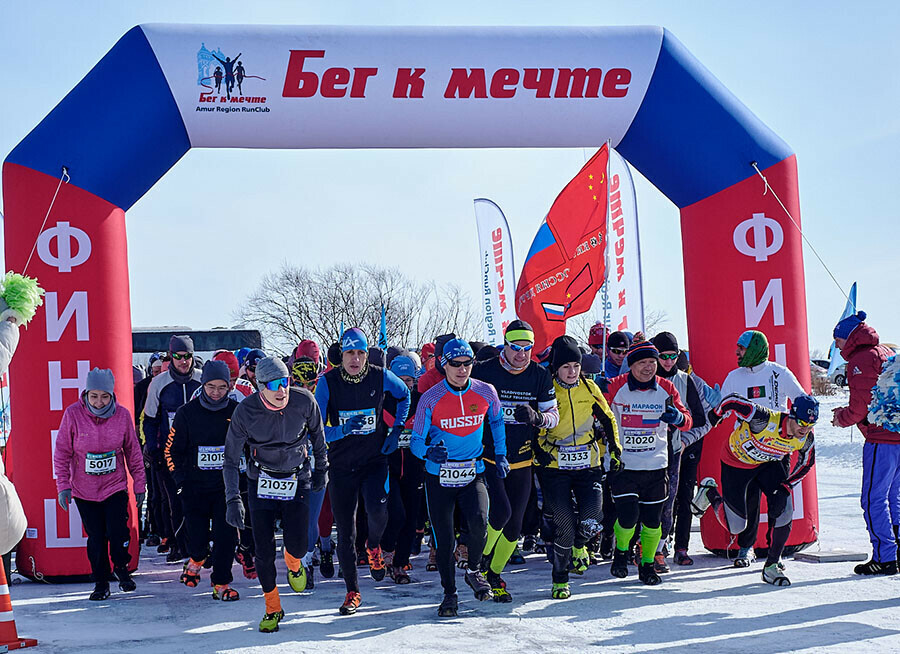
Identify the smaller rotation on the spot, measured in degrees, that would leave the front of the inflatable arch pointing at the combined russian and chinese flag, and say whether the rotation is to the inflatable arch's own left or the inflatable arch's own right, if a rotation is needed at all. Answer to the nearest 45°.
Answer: approximately 135° to the inflatable arch's own left

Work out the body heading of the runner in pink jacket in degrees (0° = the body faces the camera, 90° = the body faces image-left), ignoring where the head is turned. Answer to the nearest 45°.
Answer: approximately 0°

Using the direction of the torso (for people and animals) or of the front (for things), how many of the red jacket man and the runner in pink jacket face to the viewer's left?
1

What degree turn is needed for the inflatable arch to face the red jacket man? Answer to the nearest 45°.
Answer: approximately 90° to its left

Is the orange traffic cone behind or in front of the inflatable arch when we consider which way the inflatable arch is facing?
in front

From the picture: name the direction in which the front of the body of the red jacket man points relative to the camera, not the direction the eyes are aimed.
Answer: to the viewer's left

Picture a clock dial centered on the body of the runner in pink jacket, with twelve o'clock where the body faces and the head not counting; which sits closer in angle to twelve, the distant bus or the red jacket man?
the red jacket man

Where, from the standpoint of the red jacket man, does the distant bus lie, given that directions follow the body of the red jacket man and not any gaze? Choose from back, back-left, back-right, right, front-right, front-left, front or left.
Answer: front-right
